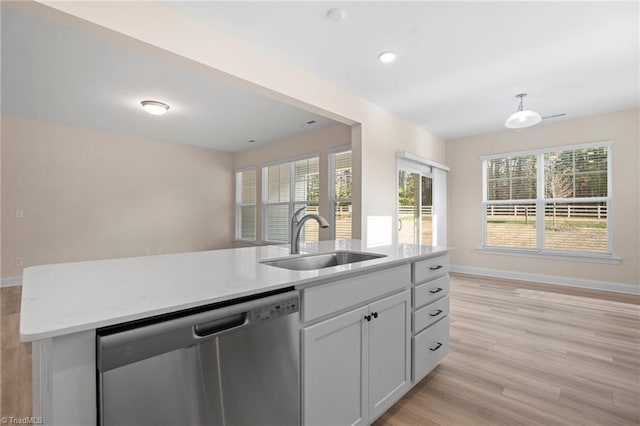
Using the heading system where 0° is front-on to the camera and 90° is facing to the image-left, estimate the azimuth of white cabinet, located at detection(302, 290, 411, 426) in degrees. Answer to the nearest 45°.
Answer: approximately 315°

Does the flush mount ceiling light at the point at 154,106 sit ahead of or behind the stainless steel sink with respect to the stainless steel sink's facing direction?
behind

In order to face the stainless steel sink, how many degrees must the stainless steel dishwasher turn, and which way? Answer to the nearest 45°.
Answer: approximately 90° to its left

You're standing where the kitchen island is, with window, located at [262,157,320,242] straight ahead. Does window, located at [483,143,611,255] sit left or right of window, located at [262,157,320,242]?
right

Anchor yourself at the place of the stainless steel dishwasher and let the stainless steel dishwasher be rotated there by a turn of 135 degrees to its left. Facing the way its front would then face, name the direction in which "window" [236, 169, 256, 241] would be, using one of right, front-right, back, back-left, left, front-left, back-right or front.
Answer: front

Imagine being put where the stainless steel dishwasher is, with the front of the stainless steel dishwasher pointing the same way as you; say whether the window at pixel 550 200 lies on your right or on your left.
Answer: on your left

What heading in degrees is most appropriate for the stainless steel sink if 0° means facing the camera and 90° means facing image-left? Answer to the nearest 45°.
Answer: approximately 315°

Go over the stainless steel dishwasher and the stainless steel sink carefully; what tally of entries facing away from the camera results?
0

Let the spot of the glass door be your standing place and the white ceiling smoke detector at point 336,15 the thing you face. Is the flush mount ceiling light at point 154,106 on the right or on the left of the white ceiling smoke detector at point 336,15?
right
